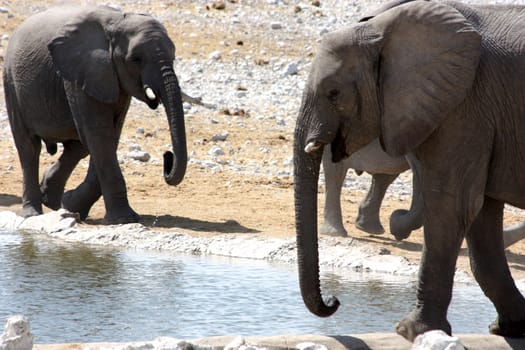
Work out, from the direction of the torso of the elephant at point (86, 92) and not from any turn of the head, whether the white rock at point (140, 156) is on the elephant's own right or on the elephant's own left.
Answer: on the elephant's own left

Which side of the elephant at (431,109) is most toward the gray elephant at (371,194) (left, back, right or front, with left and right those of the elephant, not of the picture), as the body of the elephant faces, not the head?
right

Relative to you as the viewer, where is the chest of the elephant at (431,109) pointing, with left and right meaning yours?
facing to the left of the viewer

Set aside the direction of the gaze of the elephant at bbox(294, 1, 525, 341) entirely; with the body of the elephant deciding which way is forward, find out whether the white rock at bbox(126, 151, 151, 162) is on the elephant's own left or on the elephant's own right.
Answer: on the elephant's own right

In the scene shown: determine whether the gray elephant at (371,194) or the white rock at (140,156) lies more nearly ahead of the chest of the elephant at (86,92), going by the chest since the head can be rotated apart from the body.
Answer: the gray elephant

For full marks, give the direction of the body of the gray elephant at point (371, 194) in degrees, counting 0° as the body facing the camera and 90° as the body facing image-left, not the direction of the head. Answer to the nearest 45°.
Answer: approximately 270°

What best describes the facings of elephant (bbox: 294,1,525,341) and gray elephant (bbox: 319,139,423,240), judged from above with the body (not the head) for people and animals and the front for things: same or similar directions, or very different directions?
very different directions
